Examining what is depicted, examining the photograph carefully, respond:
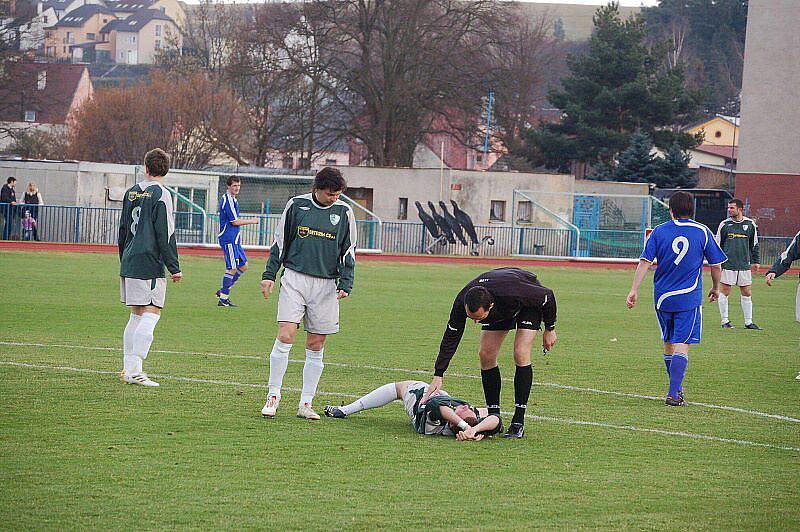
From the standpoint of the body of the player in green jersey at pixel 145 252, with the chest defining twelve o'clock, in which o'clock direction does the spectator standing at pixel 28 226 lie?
The spectator standing is roughly at 10 o'clock from the player in green jersey.

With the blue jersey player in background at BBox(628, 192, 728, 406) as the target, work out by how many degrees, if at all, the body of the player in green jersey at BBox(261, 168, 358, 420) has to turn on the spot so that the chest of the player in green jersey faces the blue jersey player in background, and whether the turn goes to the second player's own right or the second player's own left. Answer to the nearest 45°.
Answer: approximately 90° to the second player's own left

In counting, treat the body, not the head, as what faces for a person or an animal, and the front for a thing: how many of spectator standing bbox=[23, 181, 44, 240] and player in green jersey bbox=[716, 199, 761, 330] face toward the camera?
2

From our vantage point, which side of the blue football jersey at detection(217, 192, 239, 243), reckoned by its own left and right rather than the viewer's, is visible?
right

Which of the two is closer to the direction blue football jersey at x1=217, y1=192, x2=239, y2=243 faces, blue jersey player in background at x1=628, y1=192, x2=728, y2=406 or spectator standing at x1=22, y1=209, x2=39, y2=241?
the blue jersey player in background

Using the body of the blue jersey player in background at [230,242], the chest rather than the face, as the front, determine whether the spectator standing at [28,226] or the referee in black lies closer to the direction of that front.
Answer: the referee in black

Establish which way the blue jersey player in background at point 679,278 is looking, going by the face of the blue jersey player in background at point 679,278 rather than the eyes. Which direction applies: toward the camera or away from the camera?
away from the camera

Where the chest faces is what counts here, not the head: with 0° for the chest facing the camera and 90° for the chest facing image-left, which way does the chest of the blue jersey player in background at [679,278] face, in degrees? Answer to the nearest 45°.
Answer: approximately 180°

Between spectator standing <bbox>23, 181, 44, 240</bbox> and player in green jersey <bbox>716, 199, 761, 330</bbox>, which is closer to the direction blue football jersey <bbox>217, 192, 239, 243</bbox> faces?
the player in green jersey
